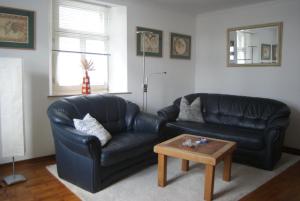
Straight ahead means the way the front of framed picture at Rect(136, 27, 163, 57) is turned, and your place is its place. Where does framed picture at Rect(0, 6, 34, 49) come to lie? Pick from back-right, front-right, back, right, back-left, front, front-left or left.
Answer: right

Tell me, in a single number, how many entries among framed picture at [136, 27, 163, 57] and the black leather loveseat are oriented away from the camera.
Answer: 0

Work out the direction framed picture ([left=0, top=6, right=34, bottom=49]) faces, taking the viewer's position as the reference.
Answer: facing the viewer and to the right of the viewer

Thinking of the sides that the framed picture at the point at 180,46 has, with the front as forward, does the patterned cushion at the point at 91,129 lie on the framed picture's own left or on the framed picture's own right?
on the framed picture's own right

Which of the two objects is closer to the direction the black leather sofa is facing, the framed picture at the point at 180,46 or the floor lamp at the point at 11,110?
the floor lamp

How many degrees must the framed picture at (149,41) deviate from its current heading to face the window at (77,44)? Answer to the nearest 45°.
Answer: approximately 90° to its right

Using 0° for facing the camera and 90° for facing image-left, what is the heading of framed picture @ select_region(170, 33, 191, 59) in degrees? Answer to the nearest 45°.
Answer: approximately 315°

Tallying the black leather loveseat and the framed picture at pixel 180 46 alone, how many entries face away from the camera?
0

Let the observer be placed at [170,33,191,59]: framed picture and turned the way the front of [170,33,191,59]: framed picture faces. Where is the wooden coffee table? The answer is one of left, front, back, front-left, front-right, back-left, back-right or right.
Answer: front-right

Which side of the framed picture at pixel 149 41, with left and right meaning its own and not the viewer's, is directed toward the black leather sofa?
front

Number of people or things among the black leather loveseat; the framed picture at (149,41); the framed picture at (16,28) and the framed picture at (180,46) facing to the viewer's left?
0

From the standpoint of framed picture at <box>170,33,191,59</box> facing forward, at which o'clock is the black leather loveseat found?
The black leather loveseat is roughly at 2 o'clock from the framed picture.

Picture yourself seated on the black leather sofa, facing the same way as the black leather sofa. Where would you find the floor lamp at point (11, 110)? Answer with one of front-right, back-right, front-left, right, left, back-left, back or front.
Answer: front
